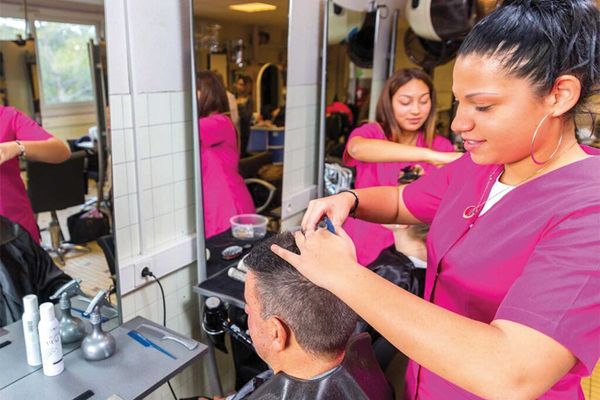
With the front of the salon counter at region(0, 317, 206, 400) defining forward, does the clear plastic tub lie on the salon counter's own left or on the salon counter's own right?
on the salon counter's own left

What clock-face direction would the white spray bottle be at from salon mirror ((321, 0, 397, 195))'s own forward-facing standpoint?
The white spray bottle is roughly at 2 o'clock from the salon mirror.

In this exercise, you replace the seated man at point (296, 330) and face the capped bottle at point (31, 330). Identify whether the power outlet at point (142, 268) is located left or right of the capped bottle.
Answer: right

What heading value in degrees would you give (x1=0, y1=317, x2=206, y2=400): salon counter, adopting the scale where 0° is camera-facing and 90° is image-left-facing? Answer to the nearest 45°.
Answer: approximately 315°

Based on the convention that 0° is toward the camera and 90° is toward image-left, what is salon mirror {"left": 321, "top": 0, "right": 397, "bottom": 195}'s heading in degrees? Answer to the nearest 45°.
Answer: approximately 315°

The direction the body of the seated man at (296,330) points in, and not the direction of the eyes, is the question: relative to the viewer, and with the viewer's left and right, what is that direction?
facing away from the viewer and to the left of the viewer

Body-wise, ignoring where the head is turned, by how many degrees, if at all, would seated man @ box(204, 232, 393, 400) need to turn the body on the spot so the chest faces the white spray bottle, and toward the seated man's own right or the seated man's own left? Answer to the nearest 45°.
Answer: approximately 45° to the seated man's own left

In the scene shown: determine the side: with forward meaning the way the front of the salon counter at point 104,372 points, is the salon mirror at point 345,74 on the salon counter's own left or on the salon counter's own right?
on the salon counter's own left

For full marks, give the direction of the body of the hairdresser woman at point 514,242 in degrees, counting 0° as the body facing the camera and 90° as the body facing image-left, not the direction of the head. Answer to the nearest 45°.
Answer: approximately 45°

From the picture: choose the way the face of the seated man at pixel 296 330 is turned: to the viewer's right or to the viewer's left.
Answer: to the viewer's left
